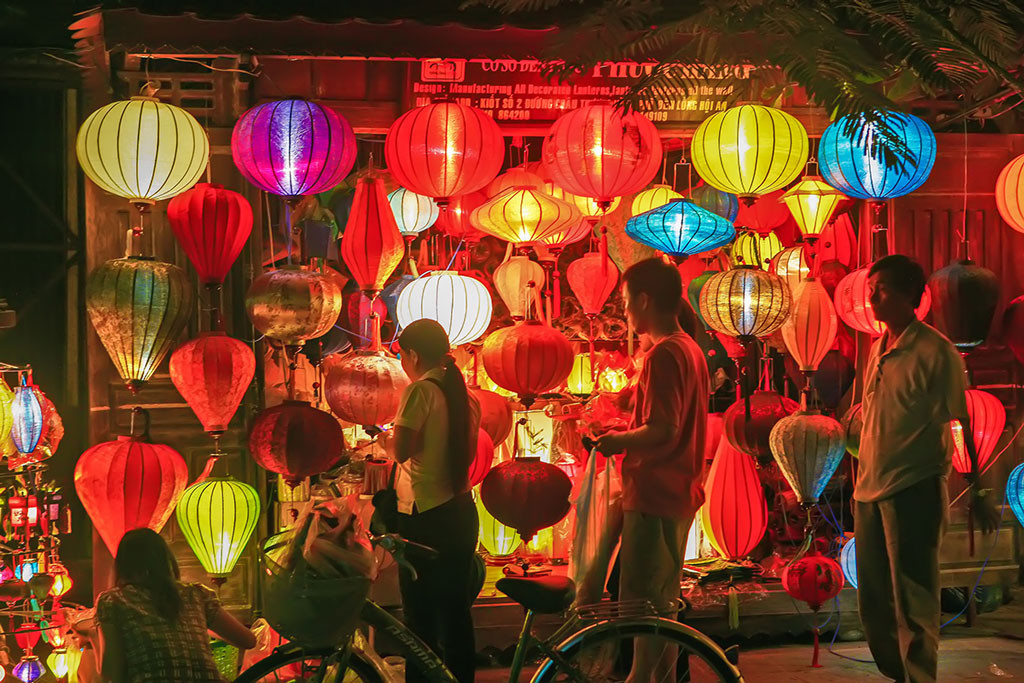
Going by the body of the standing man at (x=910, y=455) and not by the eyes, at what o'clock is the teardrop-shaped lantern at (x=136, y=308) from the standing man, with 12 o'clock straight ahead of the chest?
The teardrop-shaped lantern is roughly at 1 o'clock from the standing man.

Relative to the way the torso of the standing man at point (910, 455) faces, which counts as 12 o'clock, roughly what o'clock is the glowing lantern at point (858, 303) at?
The glowing lantern is roughly at 4 o'clock from the standing man.

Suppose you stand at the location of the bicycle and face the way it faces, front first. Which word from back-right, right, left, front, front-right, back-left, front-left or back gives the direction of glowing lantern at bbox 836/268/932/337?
back-right

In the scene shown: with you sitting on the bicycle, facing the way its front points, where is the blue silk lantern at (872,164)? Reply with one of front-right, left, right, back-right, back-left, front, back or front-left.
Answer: back-right

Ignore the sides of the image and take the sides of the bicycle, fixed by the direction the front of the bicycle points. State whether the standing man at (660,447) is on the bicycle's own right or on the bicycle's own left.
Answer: on the bicycle's own right

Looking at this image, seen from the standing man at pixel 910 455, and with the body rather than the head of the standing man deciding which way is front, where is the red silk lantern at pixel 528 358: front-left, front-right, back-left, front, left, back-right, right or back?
front-right

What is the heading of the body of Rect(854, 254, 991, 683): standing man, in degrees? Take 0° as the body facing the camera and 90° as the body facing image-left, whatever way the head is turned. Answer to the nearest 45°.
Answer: approximately 45°

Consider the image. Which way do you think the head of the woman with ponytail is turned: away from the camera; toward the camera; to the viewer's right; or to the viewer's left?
to the viewer's left

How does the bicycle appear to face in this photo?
to the viewer's left

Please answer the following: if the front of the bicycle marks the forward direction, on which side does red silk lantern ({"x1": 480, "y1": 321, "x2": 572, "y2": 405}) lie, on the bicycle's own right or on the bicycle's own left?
on the bicycle's own right

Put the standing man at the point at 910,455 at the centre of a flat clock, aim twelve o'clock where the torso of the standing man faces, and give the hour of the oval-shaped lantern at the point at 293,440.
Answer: The oval-shaped lantern is roughly at 1 o'clock from the standing man.

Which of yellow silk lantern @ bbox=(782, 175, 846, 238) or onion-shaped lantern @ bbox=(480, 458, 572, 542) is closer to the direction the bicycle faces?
the onion-shaped lantern
